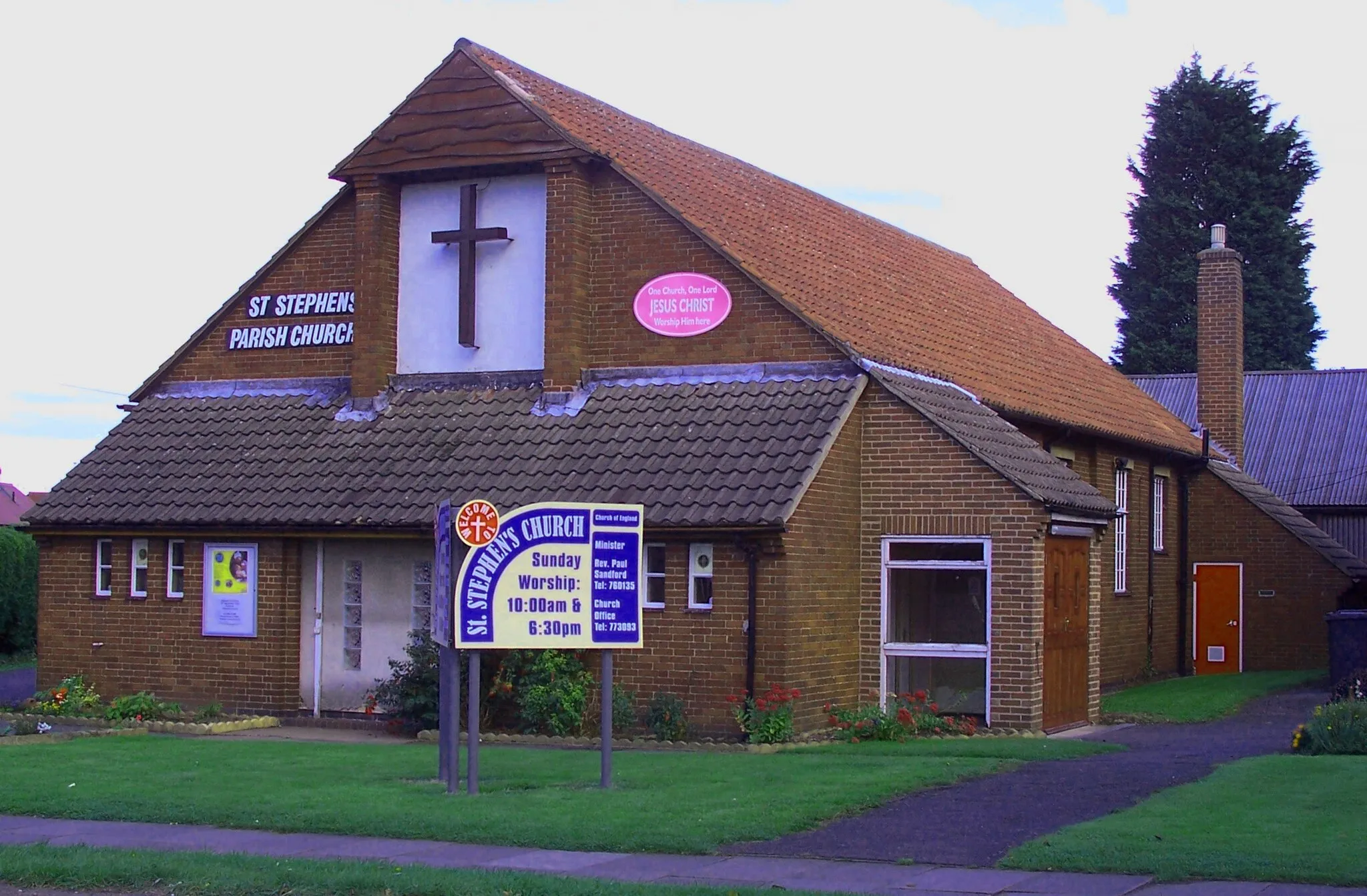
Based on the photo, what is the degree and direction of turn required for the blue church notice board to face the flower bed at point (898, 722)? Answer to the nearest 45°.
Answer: approximately 135° to its left

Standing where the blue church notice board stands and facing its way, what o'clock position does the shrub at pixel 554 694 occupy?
The shrub is roughly at 6 o'clock from the blue church notice board.

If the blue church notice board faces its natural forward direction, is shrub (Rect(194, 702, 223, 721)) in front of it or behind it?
behind

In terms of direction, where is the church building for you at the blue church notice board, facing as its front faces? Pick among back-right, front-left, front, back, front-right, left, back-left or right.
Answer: back

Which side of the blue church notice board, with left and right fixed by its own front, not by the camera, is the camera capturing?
front

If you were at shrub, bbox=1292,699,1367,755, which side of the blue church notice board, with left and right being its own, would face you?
left

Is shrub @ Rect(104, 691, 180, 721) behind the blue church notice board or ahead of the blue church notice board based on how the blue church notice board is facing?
behind

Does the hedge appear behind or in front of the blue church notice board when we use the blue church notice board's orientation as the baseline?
behind
